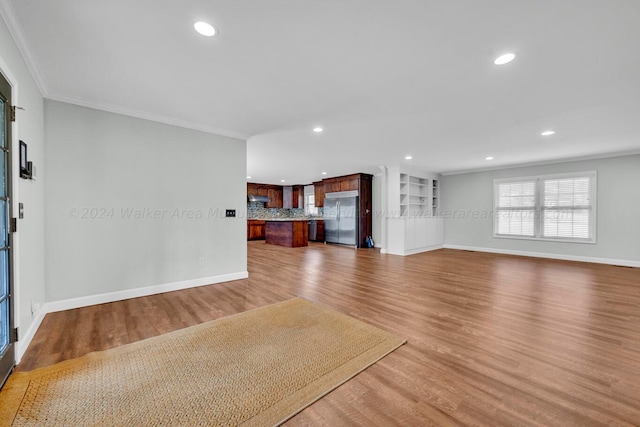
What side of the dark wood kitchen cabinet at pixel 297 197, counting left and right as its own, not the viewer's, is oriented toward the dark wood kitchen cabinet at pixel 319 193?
left

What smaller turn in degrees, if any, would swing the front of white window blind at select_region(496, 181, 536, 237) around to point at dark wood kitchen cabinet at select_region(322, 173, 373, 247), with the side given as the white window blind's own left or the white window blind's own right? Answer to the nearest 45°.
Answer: approximately 45° to the white window blind's own right

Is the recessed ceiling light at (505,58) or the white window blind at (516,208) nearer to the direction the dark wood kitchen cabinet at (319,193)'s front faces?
the recessed ceiling light

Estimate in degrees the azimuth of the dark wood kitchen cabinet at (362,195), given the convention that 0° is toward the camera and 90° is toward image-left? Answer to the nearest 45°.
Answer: approximately 45°

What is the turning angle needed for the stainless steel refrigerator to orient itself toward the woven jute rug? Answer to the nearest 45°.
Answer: approximately 45° to its left

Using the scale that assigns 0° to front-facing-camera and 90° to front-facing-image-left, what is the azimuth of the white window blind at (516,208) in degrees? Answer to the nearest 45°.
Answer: approximately 45°

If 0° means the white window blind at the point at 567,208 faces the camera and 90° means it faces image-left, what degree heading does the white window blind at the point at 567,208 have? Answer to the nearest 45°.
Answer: approximately 45°

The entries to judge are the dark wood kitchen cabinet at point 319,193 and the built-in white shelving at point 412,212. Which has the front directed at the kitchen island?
the dark wood kitchen cabinet

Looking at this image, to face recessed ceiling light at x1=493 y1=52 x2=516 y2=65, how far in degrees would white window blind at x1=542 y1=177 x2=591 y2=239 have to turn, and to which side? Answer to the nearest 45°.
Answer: approximately 45° to its left

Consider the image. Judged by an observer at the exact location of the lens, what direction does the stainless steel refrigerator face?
facing the viewer and to the left of the viewer
